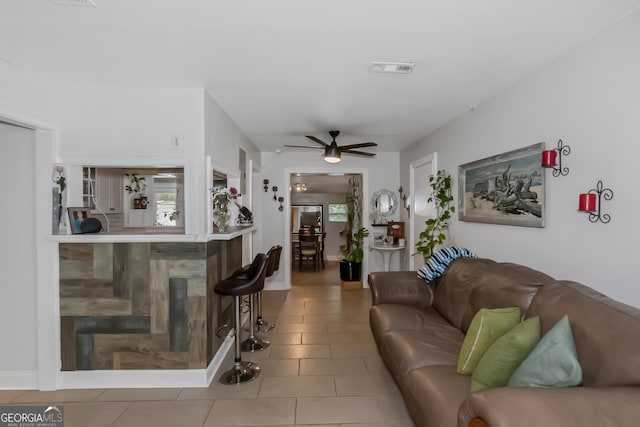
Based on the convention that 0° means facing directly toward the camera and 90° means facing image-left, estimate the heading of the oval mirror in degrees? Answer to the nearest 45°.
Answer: approximately 0°

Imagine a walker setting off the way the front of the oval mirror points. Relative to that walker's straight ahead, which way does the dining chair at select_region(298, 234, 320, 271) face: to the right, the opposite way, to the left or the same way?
the opposite way

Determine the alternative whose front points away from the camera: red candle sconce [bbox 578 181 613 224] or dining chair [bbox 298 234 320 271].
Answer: the dining chair

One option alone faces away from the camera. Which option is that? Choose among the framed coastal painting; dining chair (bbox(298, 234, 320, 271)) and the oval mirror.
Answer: the dining chair

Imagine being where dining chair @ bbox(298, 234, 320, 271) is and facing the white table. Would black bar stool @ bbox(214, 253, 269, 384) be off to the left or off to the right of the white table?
right

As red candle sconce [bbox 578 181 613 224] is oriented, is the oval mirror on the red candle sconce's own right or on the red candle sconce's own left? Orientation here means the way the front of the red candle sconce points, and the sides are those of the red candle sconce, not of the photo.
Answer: on the red candle sconce's own right

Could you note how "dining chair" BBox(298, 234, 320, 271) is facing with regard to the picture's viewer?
facing away from the viewer

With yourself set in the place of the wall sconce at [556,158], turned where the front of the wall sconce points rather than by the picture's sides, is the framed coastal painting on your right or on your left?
on your right

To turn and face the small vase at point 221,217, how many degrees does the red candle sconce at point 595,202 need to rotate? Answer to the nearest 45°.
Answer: approximately 45° to its right

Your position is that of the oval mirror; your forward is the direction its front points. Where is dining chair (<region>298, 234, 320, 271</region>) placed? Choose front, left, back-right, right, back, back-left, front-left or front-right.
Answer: back-right

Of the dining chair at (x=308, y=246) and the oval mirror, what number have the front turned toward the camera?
1
